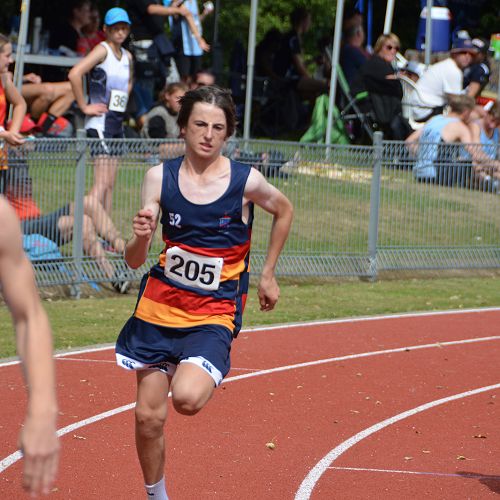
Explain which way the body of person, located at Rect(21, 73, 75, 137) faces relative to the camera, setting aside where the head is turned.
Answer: to the viewer's right

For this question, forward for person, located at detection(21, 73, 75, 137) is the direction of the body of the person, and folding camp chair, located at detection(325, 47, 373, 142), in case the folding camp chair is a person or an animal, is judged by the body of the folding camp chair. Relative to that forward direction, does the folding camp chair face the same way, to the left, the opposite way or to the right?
the same way

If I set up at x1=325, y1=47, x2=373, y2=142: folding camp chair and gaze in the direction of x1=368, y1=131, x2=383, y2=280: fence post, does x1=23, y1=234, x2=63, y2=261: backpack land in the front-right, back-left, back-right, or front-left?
front-right

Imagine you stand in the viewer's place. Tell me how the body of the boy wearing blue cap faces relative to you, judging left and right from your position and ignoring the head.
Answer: facing the viewer and to the right of the viewer

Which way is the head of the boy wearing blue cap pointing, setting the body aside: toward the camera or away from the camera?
toward the camera

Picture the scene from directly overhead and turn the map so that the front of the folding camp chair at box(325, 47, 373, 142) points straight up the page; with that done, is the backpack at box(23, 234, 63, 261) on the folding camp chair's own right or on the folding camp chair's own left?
on the folding camp chair's own right

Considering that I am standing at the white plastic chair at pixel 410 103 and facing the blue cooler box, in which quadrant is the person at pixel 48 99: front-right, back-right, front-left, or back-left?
back-left
